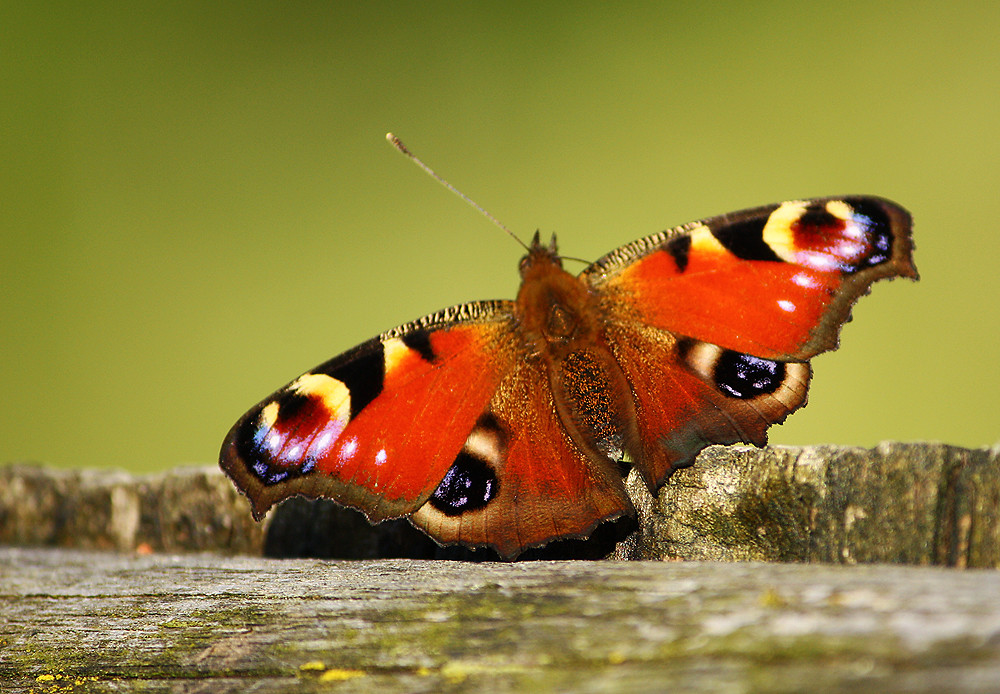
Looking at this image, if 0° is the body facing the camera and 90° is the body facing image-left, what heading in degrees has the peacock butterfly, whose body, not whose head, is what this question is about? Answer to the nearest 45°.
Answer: approximately 180°
